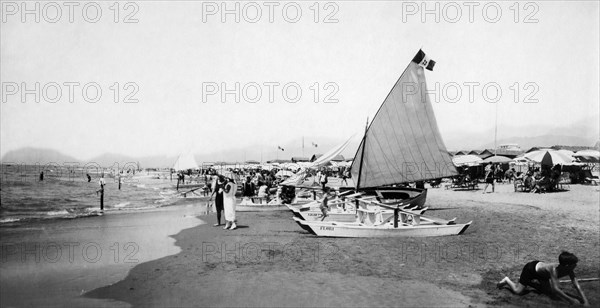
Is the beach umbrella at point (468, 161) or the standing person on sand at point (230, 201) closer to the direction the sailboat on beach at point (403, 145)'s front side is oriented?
the standing person on sand

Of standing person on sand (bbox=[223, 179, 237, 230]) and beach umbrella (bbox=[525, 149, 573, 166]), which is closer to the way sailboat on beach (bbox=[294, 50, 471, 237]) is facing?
the standing person on sand

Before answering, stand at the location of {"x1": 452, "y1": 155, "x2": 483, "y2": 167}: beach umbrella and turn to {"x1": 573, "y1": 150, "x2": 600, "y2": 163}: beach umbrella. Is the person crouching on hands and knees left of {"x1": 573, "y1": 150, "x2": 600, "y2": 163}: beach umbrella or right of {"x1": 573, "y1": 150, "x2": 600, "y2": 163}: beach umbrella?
right

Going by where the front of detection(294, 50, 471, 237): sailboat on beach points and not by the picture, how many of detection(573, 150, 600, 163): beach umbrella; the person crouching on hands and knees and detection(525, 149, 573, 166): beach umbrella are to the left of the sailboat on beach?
1

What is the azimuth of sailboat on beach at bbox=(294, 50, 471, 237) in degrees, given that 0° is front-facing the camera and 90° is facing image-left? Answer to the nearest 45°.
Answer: approximately 90°

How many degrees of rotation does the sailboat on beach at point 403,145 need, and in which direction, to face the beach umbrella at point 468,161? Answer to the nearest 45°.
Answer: approximately 90° to its right

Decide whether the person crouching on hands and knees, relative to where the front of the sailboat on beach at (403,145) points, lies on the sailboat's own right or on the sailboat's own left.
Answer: on the sailboat's own left

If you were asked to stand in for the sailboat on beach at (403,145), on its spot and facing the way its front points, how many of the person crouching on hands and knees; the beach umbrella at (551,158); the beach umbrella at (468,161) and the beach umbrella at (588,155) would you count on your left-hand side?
1

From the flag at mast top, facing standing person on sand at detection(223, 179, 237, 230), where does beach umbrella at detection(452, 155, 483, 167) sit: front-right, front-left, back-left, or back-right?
back-right

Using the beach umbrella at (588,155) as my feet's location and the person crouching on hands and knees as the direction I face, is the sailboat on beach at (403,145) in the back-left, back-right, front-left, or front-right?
front-right

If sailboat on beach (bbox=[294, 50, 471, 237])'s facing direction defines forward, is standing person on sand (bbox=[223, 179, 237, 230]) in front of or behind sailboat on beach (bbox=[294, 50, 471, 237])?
in front

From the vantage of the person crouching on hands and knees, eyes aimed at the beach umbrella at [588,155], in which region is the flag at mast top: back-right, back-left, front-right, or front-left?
front-left

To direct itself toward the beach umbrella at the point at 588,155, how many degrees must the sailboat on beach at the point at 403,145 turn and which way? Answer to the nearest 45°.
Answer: approximately 135° to its right
